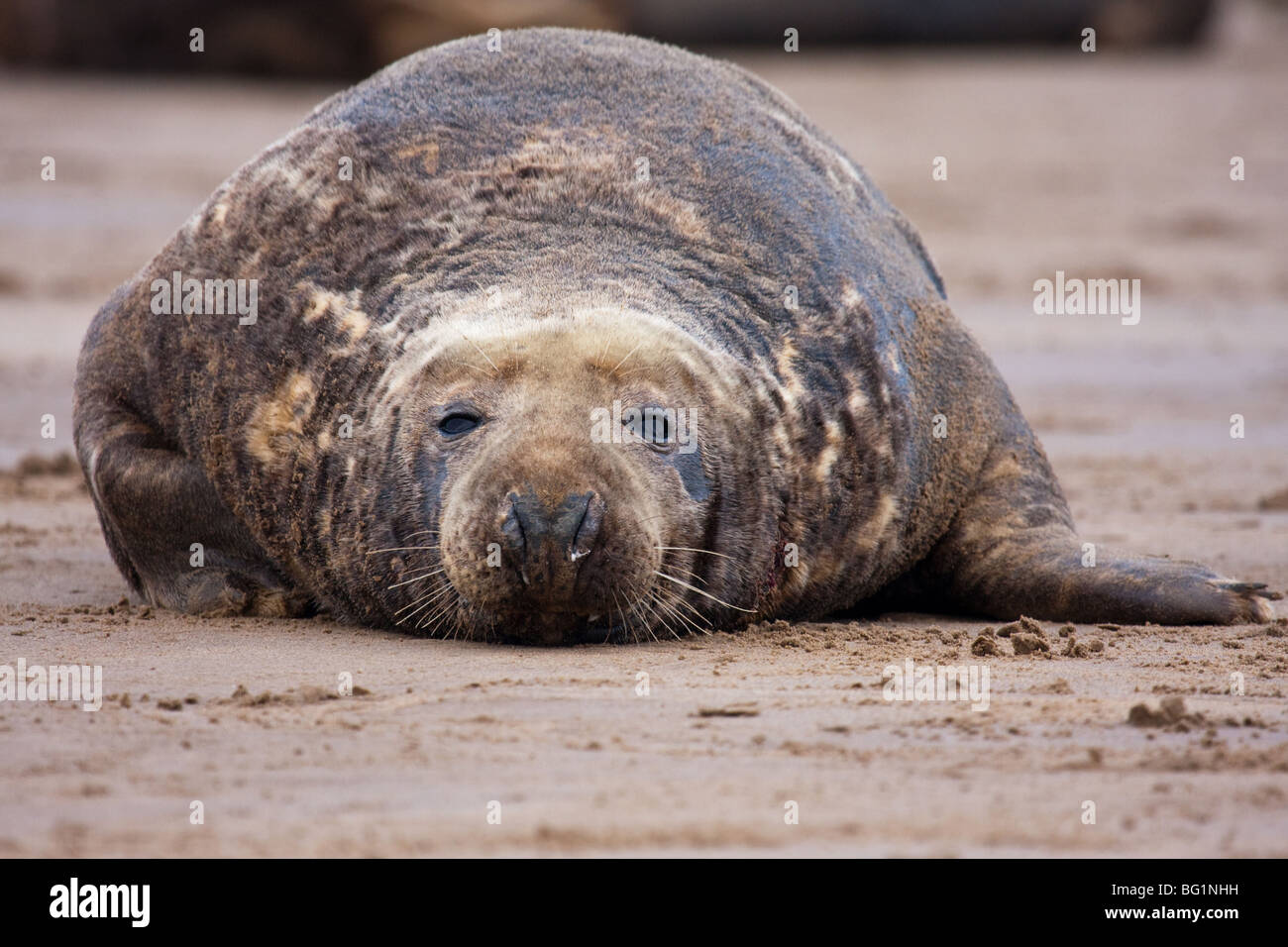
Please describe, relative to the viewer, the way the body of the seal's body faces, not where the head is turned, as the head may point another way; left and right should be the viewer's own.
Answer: facing the viewer
